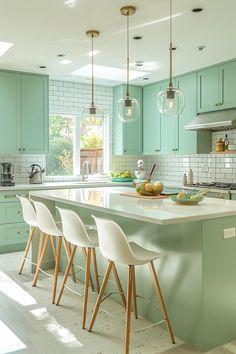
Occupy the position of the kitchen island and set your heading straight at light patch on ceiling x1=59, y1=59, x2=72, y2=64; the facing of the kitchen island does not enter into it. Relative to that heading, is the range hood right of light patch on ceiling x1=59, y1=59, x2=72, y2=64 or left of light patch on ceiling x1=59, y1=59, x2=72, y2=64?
right

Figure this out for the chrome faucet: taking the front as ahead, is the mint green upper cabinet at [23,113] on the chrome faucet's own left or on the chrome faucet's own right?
on the chrome faucet's own right

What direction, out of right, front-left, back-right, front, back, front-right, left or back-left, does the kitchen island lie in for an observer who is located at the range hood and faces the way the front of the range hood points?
front-left

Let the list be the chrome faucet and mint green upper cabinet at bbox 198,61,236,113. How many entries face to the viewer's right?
0

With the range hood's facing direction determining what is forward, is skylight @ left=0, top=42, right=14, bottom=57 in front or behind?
in front

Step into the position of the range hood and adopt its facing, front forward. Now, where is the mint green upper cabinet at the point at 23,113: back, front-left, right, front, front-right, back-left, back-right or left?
front-right

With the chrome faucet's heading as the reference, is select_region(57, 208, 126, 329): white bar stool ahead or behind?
ahead

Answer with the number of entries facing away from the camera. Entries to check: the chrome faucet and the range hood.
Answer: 0

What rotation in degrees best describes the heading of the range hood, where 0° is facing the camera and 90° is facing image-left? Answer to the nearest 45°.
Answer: approximately 45°
